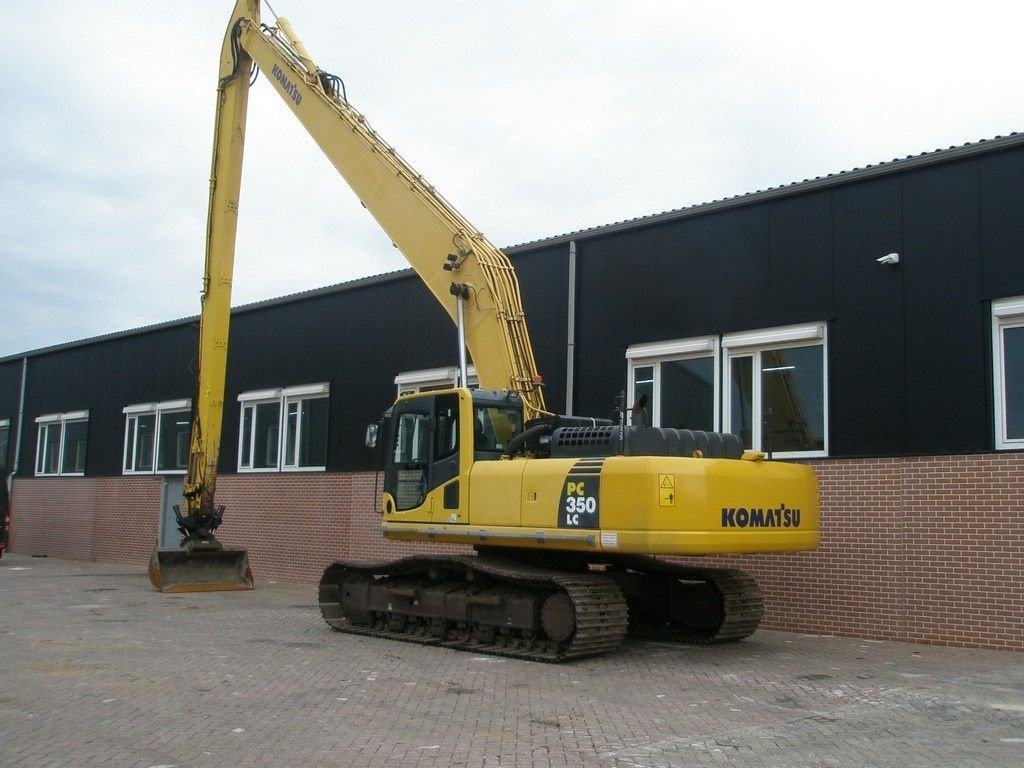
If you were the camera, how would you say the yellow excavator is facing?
facing away from the viewer and to the left of the viewer
